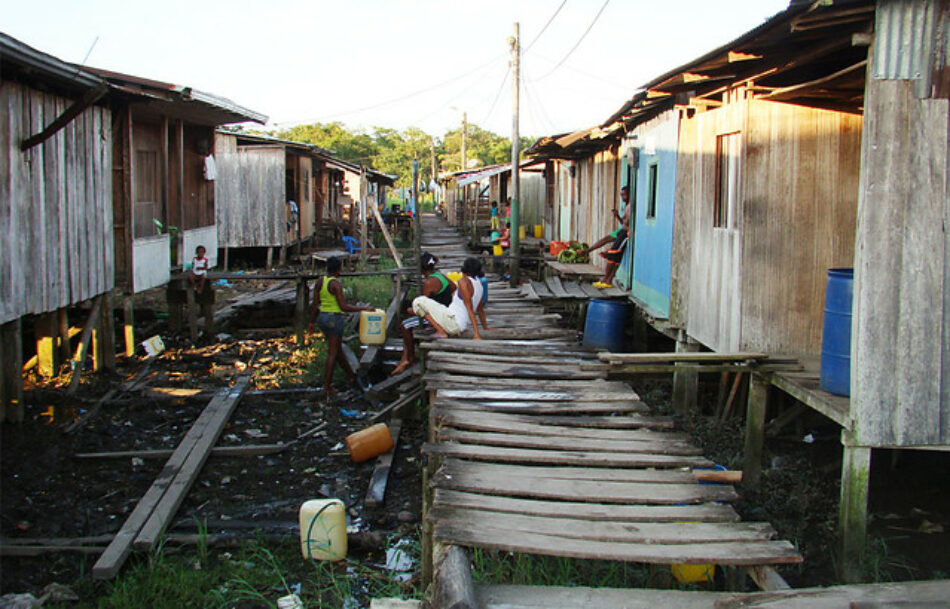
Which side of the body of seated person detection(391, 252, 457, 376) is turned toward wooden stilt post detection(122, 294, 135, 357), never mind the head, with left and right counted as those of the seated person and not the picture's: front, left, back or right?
front

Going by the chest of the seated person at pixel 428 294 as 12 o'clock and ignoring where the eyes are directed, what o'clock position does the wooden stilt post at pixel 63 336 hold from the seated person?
The wooden stilt post is roughly at 12 o'clock from the seated person.

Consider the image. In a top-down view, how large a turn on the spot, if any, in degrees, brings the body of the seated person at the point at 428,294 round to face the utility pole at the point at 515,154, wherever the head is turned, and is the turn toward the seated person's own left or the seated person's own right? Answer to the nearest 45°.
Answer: approximately 90° to the seated person's own right

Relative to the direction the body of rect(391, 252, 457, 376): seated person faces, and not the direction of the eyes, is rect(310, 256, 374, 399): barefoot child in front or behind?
in front

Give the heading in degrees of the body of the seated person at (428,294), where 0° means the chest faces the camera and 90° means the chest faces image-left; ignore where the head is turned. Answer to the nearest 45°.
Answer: approximately 90°

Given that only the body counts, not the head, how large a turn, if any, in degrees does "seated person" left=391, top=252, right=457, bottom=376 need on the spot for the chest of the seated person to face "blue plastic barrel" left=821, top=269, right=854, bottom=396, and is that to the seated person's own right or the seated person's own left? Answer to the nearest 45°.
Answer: approximately 135° to the seated person's own left

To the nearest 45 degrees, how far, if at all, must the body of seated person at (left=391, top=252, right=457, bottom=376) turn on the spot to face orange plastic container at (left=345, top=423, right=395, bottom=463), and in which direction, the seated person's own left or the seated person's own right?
approximately 90° to the seated person's own left

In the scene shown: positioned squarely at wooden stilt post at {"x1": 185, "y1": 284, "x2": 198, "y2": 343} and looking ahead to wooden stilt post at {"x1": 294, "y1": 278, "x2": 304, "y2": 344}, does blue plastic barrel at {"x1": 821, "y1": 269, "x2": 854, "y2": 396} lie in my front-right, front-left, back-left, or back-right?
front-right

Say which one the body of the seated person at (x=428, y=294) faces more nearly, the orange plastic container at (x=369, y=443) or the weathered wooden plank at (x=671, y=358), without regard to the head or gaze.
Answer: the orange plastic container

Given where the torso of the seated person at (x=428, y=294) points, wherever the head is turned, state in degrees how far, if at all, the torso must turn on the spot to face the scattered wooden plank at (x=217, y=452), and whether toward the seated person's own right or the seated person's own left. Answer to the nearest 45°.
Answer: approximately 45° to the seated person's own left

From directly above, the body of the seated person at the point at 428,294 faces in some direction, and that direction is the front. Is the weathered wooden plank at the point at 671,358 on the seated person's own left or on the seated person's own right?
on the seated person's own left

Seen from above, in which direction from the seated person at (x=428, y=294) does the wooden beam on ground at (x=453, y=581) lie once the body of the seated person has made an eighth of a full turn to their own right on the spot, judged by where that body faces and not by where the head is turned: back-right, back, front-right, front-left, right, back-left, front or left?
back-left
